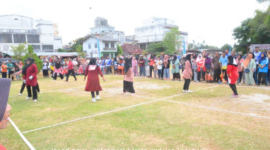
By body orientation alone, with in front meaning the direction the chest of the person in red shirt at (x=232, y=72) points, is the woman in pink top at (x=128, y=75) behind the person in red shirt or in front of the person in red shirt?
in front

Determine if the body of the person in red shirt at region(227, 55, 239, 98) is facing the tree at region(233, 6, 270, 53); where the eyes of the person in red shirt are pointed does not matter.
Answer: no

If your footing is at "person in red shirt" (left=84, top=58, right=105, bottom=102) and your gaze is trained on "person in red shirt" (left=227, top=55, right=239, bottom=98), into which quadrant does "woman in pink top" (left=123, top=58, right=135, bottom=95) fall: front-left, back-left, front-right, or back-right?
front-left

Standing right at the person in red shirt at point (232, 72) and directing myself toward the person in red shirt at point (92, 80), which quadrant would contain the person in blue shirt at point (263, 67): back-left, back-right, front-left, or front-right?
back-right

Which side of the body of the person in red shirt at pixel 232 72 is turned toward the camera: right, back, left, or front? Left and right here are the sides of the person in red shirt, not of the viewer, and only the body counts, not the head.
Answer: left
